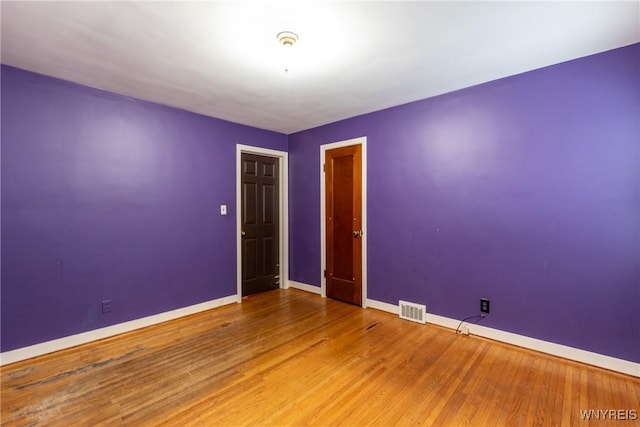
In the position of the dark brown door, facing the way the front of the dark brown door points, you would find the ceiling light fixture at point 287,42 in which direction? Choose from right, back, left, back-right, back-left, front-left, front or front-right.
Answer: front-right

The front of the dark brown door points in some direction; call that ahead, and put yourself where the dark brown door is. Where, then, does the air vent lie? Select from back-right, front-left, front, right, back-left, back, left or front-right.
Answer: front

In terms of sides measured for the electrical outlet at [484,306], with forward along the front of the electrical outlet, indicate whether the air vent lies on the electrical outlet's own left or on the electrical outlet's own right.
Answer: on the electrical outlet's own right

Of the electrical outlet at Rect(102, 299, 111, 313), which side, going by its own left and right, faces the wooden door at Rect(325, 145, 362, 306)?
left

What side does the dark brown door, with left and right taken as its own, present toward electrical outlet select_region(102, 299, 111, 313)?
right

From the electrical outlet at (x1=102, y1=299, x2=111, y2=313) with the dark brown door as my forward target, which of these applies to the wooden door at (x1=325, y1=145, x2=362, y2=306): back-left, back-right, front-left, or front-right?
front-right

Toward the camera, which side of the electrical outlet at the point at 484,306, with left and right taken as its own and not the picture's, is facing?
front

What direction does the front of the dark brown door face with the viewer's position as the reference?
facing the viewer and to the right of the viewer

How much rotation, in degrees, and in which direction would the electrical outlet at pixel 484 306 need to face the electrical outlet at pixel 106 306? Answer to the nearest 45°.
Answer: approximately 45° to its right

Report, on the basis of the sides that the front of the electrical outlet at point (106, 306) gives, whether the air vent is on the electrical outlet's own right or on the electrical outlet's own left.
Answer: on the electrical outlet's own left

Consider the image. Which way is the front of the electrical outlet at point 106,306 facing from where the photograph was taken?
facing the viewer

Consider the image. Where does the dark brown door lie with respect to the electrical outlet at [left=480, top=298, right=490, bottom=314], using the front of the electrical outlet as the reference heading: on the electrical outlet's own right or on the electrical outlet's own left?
on the electrical outlet's own right

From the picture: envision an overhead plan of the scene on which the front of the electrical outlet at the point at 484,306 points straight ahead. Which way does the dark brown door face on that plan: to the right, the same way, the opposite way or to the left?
to the left

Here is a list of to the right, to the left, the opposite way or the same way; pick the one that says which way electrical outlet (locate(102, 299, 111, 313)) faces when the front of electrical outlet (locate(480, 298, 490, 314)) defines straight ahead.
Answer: to the left

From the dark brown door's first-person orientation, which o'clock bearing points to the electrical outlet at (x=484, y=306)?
The electrical outlet is roughly at 12 o'clock from the dark brown door.
